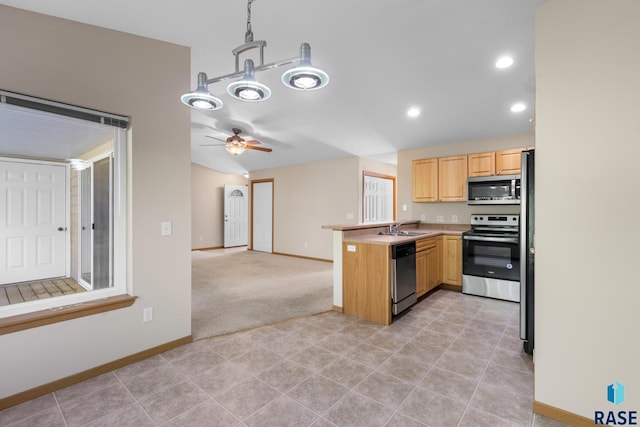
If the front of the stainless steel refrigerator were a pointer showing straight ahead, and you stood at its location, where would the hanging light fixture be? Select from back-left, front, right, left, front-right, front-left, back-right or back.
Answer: front-left

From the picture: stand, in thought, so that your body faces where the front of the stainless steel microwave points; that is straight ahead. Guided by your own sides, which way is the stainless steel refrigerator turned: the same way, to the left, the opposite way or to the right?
to the right

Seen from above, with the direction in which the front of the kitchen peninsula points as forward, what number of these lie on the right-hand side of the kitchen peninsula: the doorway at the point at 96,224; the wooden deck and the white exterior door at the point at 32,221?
3

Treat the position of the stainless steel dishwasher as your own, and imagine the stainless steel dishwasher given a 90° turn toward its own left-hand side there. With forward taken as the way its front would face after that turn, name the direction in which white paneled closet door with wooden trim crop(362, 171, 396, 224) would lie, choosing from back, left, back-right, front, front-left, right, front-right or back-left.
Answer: front-left

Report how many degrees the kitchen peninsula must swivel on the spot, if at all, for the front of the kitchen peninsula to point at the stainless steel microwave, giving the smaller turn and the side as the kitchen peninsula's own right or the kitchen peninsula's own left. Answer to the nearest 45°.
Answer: approximately 90° to the kitchen peninsula's own left

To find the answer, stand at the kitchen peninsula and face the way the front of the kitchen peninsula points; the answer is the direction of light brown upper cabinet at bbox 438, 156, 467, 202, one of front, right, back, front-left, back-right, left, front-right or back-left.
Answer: left

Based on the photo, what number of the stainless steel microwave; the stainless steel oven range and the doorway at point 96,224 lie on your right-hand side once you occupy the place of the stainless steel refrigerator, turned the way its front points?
2

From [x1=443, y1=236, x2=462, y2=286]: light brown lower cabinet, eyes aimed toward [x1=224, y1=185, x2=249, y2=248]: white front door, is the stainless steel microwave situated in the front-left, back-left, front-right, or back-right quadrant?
back-right

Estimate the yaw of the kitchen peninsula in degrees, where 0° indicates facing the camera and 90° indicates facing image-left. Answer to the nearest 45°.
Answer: approximately 315°

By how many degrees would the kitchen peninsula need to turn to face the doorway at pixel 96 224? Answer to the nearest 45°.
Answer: approximately 90° to its right

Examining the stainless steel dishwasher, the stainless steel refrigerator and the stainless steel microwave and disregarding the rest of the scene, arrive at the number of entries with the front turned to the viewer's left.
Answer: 1

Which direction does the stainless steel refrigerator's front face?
to the viewer's left
